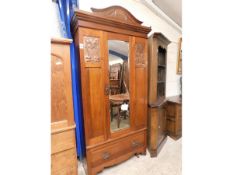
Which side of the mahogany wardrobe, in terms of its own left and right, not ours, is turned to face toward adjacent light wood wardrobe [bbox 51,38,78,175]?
right

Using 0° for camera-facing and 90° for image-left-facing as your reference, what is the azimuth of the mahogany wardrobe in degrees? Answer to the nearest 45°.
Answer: approximately 315°
